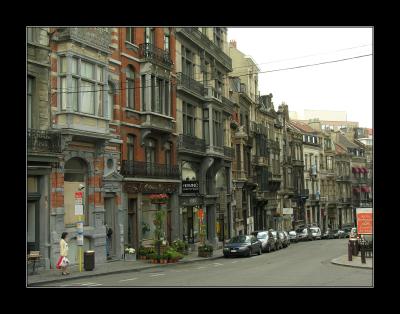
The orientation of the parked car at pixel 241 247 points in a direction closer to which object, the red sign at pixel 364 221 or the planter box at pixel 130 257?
the planter box

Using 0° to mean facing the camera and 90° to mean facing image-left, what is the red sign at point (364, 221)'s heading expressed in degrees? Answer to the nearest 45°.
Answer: approximately 0°

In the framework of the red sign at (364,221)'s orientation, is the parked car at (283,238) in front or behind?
behind

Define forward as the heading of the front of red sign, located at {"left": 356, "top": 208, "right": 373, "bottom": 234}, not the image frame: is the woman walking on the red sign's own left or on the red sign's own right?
on the red sign's own right

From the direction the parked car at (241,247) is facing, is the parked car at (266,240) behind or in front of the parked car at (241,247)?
behind

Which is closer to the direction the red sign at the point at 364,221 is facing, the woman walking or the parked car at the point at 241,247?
the woman walking

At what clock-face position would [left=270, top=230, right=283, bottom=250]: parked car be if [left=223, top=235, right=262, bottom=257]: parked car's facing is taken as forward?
[left=270, top=230, right=283, bottom=250]: parked car is roughly at 5 o'clock from [left=223, top=235, right=262, bottom=257]: parked car.

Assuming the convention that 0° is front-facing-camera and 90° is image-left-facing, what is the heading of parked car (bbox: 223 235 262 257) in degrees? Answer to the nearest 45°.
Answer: approximately 45°

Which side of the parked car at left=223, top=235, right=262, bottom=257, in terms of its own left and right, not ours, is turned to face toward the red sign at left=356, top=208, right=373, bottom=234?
left
